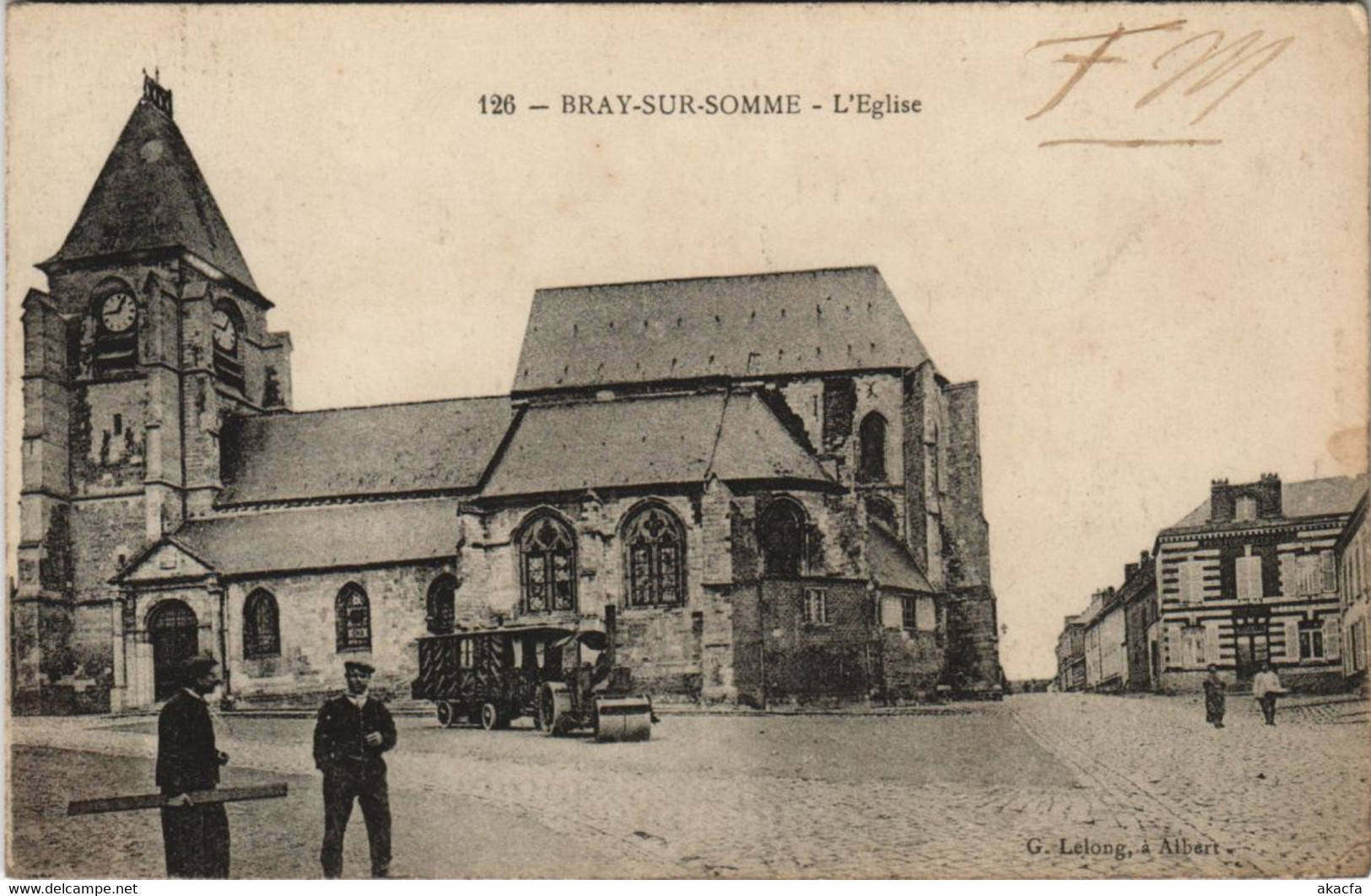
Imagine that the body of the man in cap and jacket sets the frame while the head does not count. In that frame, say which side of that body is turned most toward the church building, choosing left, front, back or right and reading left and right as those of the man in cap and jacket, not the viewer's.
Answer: back

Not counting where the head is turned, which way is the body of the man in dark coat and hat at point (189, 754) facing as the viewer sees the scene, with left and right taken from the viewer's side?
facing to the right of the viewer

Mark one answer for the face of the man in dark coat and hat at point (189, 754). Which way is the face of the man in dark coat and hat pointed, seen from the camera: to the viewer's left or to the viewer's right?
to the viewer's right

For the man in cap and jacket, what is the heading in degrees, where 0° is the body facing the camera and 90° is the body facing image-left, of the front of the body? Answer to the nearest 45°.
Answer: approximately 0°

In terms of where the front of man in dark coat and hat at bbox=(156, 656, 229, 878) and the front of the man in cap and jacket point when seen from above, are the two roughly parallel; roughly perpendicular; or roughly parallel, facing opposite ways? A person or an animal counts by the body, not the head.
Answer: roughly perpendicular

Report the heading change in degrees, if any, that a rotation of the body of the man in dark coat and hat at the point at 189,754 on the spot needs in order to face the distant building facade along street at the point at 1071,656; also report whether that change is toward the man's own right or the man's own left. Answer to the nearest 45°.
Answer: approximately 45° to the man's own left

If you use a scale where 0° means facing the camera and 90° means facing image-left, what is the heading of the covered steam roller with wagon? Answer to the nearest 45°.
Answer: approximately 315°
